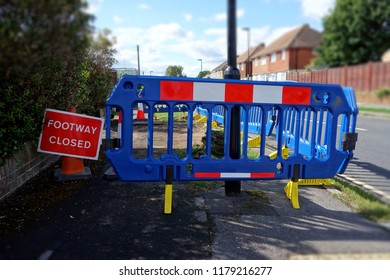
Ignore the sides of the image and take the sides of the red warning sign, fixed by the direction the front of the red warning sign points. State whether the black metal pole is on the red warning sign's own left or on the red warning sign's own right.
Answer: on the red warning sign's own left

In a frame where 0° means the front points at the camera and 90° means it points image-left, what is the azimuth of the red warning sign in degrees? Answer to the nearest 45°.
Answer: approximately 0°

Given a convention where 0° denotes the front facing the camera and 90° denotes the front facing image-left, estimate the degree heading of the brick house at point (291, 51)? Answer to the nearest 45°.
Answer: approximately 45°

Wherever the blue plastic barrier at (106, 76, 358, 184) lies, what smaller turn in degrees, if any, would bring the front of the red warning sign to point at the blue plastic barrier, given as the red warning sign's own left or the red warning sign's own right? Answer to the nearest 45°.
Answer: approximately 45° to the red warning sign's own left
